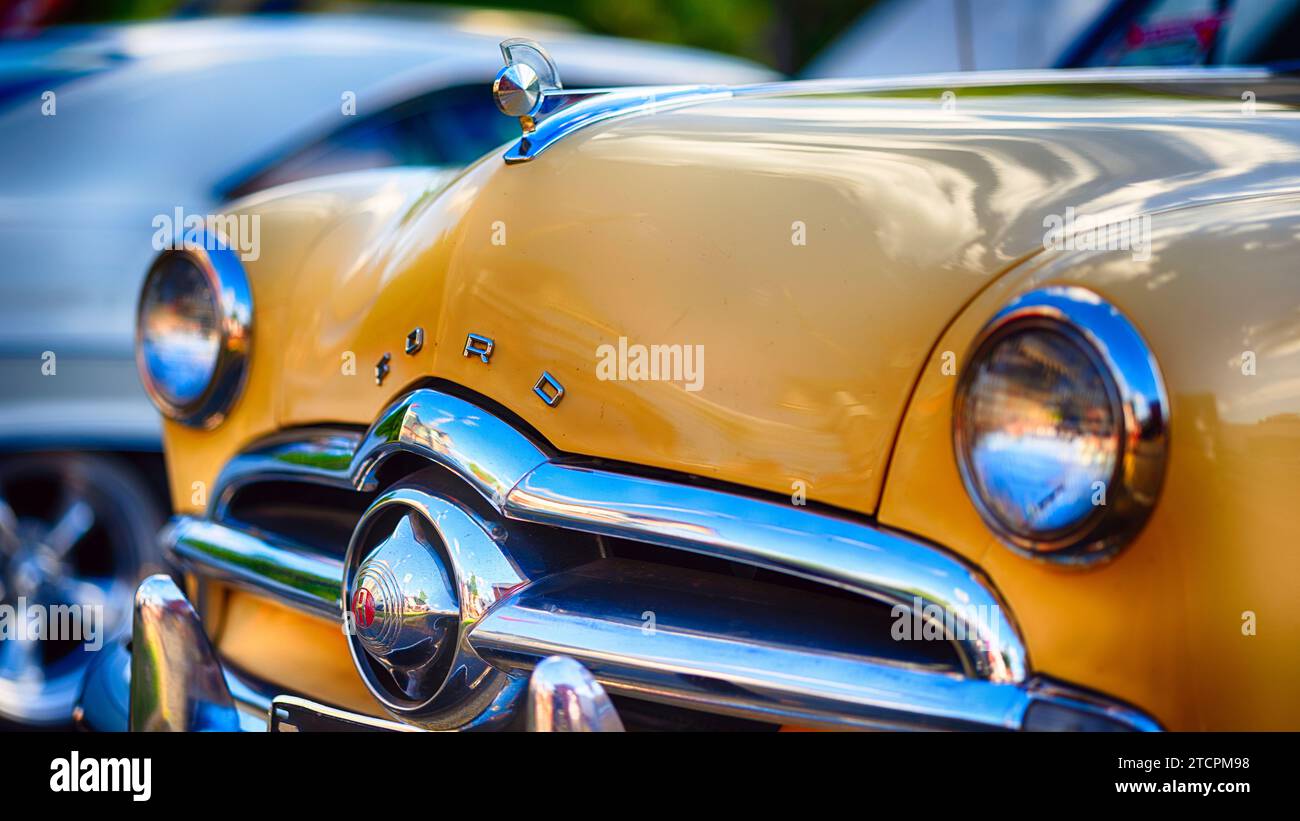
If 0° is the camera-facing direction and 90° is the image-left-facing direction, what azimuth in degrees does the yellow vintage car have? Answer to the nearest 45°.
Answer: approximately 45°

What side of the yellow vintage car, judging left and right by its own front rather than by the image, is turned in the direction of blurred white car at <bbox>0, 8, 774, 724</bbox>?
right
